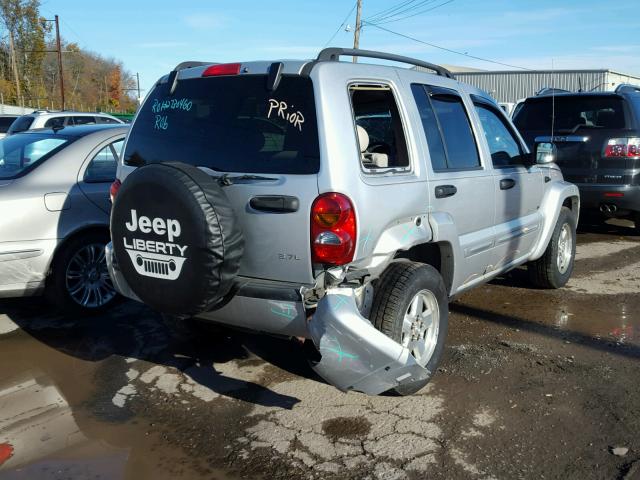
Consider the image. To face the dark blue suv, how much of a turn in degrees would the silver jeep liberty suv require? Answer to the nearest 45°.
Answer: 0° — it already faces it

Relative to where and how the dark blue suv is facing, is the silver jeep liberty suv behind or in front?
behind

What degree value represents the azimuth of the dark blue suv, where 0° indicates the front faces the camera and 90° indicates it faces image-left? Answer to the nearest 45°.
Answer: approximately 225°

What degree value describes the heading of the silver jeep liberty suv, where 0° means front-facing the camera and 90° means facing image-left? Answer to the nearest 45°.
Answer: approximately 225°
